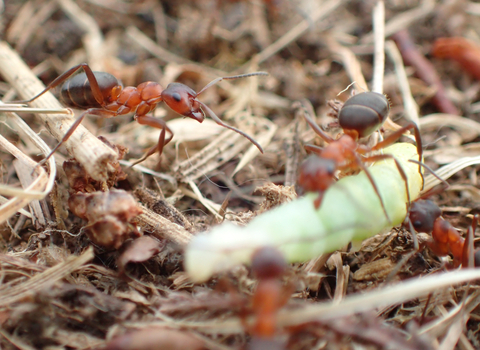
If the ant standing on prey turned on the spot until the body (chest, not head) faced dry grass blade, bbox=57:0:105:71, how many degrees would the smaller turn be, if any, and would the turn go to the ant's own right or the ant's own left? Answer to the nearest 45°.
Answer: approximately 90° to the ant's own right

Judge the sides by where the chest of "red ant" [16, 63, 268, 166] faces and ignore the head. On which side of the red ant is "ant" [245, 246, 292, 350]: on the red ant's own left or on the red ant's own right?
on the red ant's own right

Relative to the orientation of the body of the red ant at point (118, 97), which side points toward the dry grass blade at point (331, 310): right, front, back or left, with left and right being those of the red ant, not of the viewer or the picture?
right

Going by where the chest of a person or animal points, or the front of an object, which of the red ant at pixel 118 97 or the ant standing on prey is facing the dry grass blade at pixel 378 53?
the red ant

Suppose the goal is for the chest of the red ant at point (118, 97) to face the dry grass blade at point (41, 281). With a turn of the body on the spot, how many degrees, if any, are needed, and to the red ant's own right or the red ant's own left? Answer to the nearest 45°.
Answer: approximately 90° to the red ant's own right

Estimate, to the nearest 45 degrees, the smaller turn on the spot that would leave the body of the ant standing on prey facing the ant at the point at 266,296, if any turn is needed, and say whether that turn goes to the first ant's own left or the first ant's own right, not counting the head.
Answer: approximately 45° to the first ant's own left

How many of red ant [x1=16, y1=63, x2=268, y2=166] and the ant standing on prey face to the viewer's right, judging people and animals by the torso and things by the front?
1

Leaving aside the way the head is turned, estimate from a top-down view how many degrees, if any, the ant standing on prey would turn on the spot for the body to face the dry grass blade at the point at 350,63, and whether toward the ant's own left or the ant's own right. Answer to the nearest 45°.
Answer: approximately 135° to the ant's own right

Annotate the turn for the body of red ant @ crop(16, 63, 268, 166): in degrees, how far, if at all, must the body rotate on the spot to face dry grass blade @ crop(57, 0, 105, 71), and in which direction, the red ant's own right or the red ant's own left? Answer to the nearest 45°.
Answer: approximately 90° to the red ant's own left

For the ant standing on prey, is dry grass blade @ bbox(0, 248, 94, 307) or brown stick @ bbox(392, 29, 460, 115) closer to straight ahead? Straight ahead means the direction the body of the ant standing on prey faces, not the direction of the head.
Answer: the dry grass blade

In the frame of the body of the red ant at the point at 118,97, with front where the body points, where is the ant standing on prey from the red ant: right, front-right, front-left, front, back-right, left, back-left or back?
front-right

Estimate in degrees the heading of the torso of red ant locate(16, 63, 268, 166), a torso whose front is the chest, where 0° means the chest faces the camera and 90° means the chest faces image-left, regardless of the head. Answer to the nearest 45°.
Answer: approximately 270°

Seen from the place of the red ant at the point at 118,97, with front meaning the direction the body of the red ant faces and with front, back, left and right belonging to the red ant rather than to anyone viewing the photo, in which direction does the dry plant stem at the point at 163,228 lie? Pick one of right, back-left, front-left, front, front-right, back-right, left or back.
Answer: right

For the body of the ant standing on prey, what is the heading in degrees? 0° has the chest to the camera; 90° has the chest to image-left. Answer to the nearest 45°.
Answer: approximately 45°

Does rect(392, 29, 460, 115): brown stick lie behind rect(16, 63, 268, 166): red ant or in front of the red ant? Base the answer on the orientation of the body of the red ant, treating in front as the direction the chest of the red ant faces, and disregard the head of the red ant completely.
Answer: in front
